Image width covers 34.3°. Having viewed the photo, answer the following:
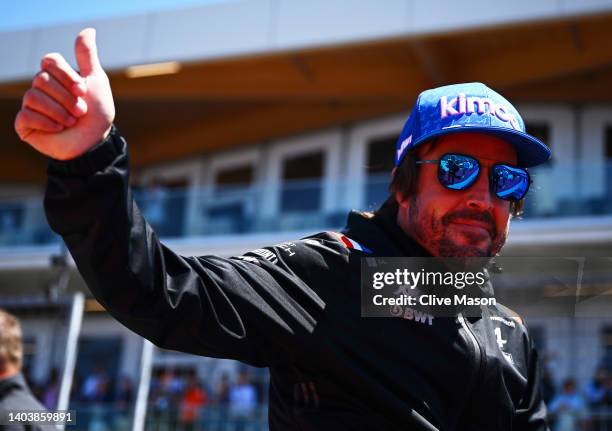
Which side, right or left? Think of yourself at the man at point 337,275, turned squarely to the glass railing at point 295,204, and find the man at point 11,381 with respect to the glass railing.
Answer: left

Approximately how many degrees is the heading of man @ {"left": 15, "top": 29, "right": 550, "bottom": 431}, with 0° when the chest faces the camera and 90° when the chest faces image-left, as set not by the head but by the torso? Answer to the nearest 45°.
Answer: approximately 315°

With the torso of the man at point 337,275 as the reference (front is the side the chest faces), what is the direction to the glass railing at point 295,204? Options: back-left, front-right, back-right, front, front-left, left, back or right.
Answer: back-left
